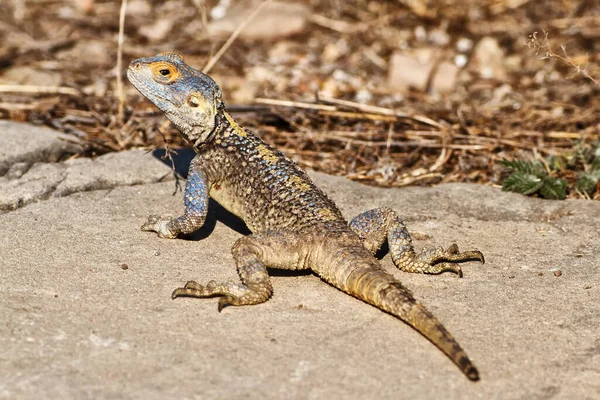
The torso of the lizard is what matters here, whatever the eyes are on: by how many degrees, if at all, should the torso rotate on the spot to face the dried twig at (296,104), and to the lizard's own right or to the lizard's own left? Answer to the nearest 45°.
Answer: approximately 45° to the lizard's own right

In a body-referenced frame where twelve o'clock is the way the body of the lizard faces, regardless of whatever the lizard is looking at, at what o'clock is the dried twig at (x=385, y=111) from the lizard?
The dried twig is roughly at 2 o'clock from the lizard.

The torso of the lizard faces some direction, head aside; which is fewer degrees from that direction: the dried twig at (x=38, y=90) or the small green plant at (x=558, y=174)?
the dried twig

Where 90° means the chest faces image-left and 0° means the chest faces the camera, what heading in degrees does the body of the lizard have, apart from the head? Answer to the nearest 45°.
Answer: approximately 135°

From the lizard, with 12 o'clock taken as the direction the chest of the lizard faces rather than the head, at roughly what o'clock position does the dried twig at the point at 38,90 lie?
The dried twig is roughly at 12 o'clock from the lizard.

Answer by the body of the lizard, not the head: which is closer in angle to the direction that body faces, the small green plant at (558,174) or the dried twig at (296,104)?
the dried twig

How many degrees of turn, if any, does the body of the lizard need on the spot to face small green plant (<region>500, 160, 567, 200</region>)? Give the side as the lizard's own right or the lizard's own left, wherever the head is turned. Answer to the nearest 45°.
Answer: approximately 90° to the lizard's own right

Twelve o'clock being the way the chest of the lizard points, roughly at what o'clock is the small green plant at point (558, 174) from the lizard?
The small green plant is roughly at 3 o'clock from the lizard.
